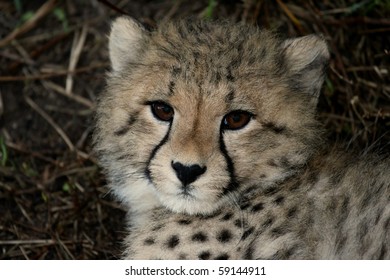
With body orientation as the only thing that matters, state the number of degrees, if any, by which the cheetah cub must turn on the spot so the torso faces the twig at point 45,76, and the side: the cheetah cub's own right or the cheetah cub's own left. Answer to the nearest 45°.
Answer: approximately 90° to the cheetah cub's own right

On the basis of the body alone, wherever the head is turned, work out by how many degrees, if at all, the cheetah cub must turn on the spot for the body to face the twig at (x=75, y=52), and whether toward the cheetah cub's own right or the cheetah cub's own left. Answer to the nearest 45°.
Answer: approximately 90° to the cheetah cub's own right

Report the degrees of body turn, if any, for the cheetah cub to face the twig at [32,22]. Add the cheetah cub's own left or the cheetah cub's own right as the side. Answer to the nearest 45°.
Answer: approximately 90° to the cheetah cub's own right

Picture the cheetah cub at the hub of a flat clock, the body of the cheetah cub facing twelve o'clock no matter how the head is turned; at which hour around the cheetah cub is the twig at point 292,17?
The twig is roughly at 5 o'clock from the cheetah cub.

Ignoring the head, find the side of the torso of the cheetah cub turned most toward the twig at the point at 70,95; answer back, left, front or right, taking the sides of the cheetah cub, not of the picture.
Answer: right

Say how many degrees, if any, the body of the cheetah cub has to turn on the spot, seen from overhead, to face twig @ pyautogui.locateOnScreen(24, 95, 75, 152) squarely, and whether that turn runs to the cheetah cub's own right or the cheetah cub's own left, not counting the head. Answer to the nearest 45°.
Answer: approximately 90° to the cheetah cub's own right

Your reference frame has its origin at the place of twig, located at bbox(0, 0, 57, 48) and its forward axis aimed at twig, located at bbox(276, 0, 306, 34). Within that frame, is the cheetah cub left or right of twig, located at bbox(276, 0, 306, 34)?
right

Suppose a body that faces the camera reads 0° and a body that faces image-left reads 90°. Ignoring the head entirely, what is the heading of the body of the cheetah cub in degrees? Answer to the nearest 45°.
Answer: approximately 45°
